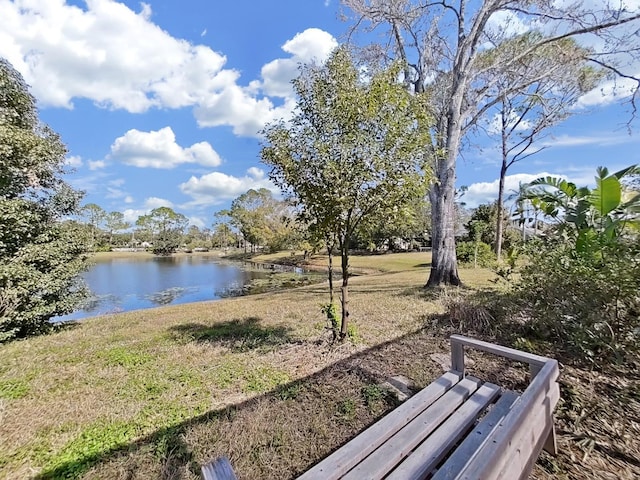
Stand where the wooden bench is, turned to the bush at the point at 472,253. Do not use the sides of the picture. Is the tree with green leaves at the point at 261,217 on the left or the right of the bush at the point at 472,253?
left

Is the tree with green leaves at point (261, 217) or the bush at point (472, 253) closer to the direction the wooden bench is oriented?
the tree with green leaves

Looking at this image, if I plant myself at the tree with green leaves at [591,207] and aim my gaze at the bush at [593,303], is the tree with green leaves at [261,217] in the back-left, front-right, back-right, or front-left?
back-right

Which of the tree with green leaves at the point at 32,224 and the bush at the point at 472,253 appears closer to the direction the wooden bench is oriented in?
the tree with green leaves

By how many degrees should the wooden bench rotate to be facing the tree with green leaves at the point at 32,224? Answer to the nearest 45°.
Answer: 0° — it already faces it

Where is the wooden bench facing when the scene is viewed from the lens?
facing away from the viewer and to the left of the viewer
